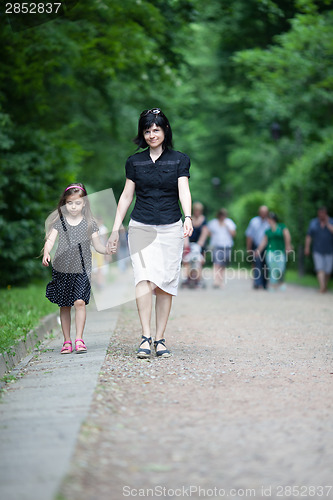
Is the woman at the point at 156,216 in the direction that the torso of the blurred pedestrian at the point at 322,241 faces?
yes

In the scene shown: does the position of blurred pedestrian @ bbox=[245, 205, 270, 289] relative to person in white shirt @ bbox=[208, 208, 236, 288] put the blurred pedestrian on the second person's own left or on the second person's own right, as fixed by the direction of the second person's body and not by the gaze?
on the second person's own left

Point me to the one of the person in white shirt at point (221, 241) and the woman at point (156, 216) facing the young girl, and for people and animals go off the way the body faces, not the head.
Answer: the person in white shirt

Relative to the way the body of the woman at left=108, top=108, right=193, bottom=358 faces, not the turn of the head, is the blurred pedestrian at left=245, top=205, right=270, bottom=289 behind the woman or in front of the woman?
behind

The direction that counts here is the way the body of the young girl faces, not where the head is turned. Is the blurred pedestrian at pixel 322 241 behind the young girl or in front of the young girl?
behind
